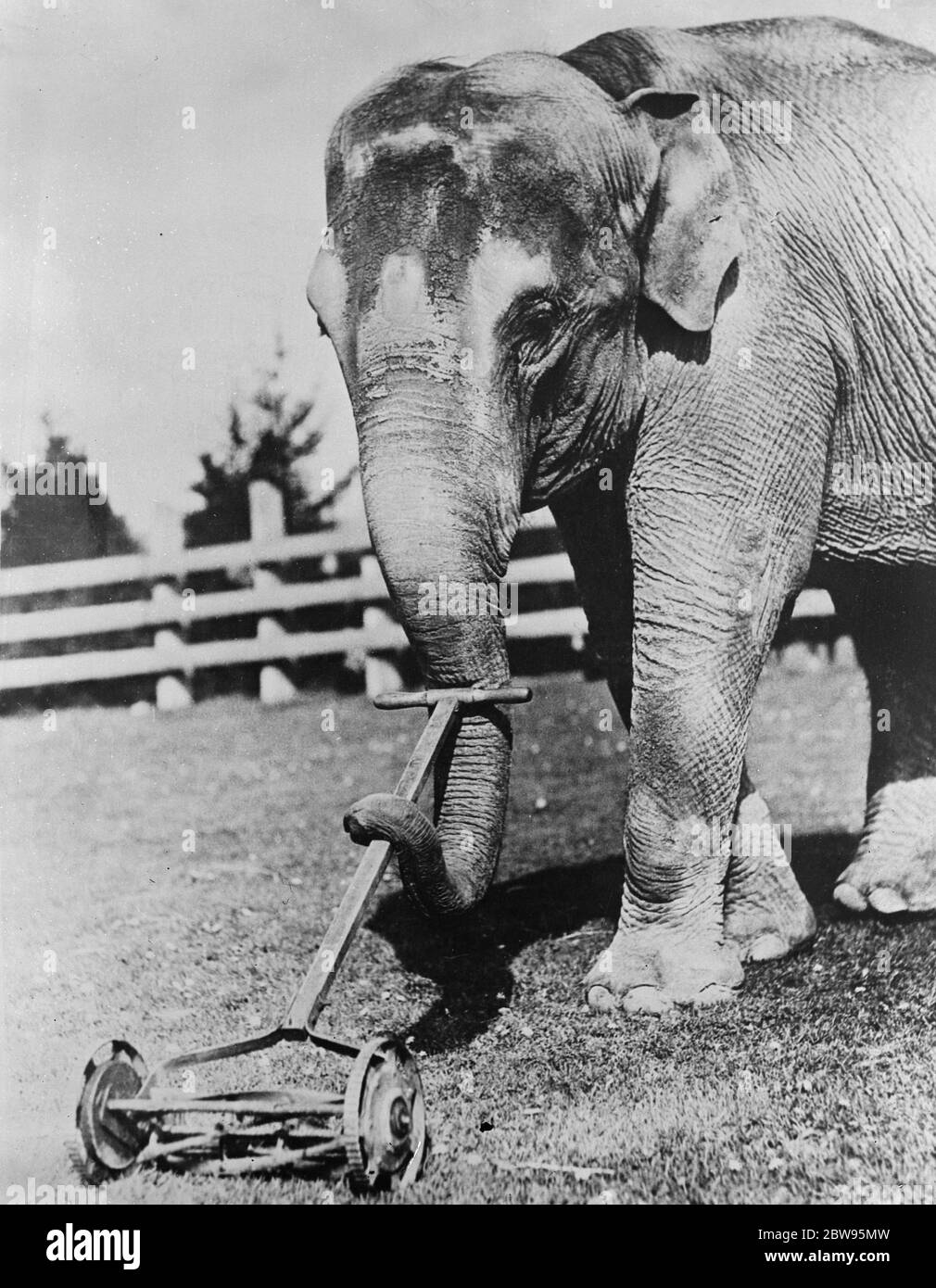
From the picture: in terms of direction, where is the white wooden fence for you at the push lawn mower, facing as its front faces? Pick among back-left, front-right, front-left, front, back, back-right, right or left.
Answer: back-right

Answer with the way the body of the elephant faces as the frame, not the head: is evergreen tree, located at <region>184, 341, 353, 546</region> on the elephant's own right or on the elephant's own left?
on the elephant's own right

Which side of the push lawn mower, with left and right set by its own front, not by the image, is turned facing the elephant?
back

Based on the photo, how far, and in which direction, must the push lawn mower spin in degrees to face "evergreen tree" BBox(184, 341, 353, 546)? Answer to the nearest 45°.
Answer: approximately 135° to its right

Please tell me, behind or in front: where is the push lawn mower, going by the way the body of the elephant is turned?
in front

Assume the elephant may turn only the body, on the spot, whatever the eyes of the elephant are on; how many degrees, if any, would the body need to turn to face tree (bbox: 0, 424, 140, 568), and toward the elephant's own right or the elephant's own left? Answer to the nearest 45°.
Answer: approximately 90° to the elephant's own right

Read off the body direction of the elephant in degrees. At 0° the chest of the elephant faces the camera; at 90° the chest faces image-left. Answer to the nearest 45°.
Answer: approximately 45°

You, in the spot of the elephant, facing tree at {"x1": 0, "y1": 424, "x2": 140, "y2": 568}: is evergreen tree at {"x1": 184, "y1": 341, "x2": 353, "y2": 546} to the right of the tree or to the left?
right

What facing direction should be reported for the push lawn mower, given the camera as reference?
facing the viewer and to the left of the viewer

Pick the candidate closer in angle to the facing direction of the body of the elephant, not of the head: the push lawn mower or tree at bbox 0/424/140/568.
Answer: the push lawn mower

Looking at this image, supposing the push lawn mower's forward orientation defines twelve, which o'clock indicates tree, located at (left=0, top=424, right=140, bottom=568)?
The tree is roughly at 4 o'clock from the push lawn mower.

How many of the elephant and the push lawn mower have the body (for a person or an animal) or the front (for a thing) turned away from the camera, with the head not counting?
0
